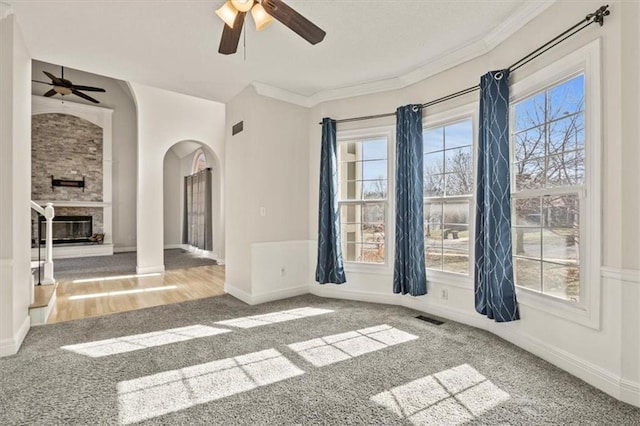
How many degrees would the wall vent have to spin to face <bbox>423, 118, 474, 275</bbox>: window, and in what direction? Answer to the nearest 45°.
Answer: approximately 90° to its left

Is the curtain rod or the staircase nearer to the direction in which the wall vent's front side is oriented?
the staircase

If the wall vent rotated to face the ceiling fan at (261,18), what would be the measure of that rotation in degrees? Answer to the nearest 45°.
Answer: approximately 45° to its left

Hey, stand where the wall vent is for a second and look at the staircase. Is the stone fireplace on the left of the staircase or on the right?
right

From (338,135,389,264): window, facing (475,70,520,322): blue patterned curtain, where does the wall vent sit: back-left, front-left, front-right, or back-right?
back-right

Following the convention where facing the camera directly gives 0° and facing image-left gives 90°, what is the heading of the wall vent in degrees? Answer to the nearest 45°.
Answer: approximately 45°

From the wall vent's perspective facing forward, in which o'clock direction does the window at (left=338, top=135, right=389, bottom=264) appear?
The window is roughly at 8 o'clock from the wall vent.

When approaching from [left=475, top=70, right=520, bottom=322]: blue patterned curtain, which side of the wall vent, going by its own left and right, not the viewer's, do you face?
left

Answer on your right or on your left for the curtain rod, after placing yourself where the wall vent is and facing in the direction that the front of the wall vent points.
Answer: on your left

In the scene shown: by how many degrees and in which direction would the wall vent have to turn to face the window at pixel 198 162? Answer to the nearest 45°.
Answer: approximately 135° to its right

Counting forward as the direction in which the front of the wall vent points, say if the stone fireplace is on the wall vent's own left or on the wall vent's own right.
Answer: on the wall vent's own right

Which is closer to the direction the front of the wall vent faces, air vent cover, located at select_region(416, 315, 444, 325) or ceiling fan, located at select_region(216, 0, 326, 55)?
the ceiling fan

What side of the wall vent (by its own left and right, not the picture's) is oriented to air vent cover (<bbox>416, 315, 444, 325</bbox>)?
left
